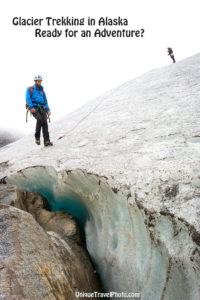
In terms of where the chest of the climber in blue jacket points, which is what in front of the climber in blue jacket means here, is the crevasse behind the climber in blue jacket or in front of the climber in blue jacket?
in front
